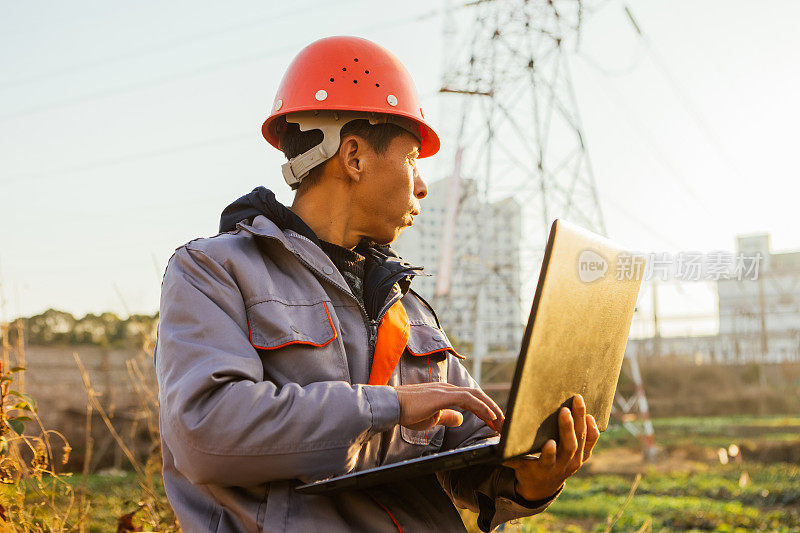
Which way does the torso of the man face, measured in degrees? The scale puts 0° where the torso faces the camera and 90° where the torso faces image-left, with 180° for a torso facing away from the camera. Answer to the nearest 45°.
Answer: approximately 315°

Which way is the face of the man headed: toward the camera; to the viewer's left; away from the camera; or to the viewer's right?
to the viewer's right
